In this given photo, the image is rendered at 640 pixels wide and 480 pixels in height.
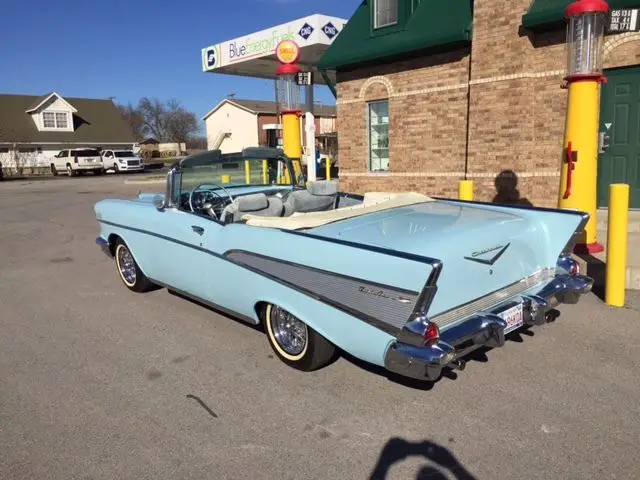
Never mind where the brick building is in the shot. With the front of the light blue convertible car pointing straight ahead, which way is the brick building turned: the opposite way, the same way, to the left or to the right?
to the left

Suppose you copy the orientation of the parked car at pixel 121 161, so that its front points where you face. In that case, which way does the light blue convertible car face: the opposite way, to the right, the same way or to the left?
the opposite way

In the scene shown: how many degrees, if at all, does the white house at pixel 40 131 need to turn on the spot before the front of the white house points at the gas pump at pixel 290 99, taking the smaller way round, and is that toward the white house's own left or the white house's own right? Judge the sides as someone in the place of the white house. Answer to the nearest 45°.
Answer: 0° — it already faces it

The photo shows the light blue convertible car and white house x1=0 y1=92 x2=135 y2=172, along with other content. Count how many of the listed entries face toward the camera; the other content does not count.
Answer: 1

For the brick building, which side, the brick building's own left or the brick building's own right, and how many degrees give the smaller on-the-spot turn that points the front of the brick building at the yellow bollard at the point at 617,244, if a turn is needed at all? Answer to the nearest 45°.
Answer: approximately 45° to the brick building's own left

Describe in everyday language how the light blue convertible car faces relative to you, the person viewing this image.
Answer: facing away from the viewer and to the left of the viewer

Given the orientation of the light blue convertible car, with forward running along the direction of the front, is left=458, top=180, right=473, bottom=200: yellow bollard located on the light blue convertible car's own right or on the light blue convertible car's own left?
on the light blue convertible car's own right

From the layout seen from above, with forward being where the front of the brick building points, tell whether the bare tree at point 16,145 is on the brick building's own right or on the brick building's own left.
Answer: on the brick building's own right

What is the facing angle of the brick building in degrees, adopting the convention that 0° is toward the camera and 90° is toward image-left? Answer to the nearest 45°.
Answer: approximately 45°

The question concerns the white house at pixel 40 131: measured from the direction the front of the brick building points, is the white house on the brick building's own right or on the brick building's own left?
on the brick building's own right

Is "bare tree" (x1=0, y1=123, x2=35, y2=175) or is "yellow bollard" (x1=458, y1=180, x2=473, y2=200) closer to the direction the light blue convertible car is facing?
the bare tree
